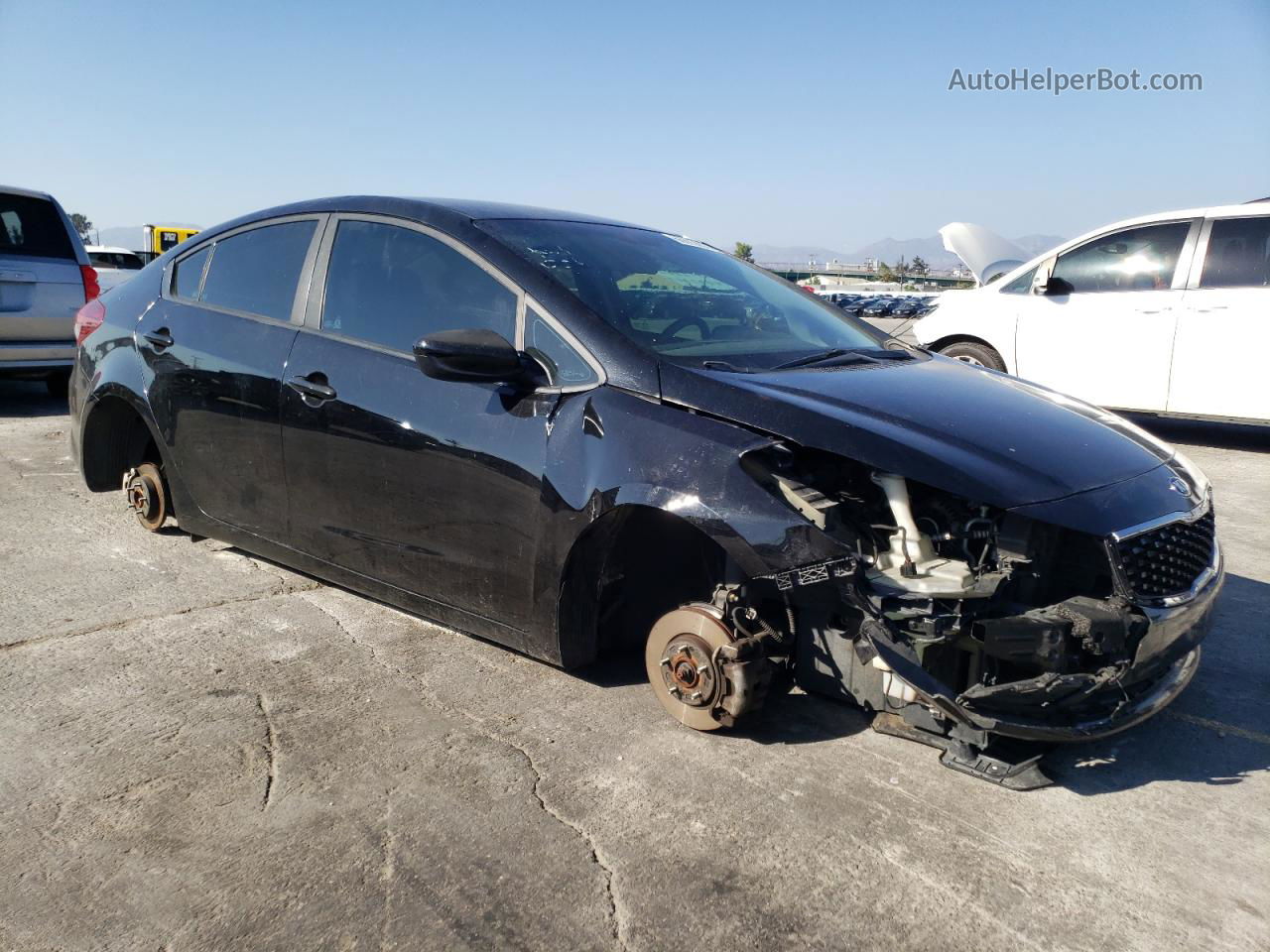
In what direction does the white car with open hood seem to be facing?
to the viewer's left

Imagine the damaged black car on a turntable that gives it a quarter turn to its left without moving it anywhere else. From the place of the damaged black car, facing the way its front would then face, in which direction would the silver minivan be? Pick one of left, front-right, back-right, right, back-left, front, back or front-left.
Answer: left

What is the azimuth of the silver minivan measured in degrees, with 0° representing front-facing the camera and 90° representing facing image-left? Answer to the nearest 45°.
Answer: approximately 180°

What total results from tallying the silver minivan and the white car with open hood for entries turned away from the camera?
1

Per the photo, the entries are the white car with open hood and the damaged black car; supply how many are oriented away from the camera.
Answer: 0

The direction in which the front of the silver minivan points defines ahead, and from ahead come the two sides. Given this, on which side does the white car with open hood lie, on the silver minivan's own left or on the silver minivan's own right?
on the silver minivan's own right

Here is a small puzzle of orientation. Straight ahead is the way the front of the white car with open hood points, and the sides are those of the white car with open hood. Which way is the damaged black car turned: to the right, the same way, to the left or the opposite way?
the opposite way

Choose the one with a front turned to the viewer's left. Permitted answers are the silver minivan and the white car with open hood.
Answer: the white car with open hood

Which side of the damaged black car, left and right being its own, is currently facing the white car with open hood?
left
